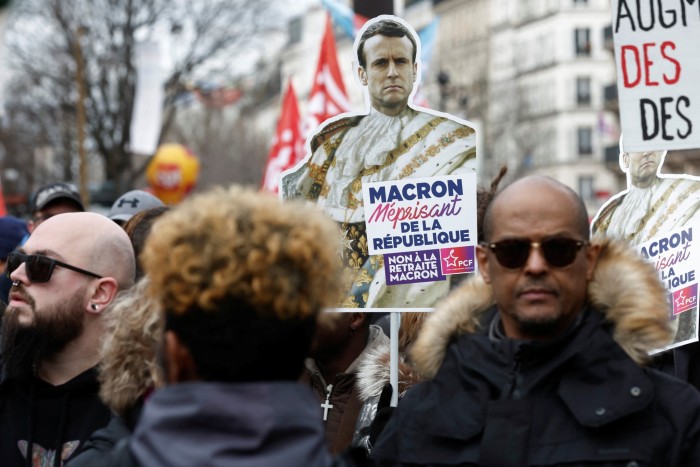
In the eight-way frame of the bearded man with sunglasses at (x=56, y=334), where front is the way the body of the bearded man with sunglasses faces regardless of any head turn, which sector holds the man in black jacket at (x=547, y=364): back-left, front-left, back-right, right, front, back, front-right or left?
left

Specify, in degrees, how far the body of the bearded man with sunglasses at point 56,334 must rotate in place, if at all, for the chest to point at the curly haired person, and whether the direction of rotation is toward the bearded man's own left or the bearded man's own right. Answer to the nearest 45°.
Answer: approximately 45° to the bearded man's own left

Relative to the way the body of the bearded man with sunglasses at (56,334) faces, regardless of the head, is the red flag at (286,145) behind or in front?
behind

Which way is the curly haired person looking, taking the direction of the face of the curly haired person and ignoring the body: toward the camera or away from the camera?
away from the camera

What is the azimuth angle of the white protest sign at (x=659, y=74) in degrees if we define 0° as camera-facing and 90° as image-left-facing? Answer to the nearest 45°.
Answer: approximately 0°

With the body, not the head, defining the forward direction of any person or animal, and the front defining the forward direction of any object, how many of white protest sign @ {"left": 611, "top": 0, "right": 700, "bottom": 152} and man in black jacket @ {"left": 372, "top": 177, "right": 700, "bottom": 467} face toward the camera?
2

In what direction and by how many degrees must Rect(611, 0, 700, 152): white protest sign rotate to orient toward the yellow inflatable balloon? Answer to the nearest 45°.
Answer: approximately 135° to its right
